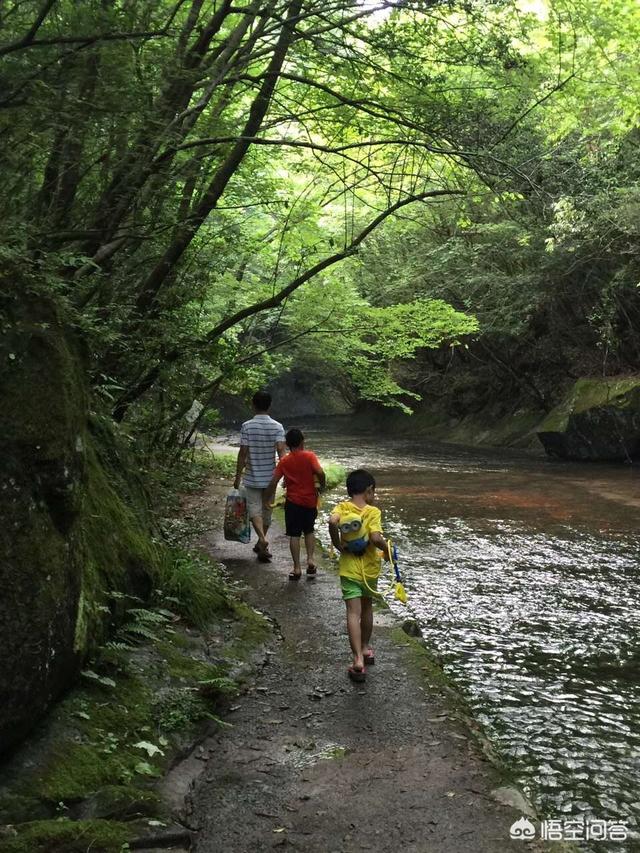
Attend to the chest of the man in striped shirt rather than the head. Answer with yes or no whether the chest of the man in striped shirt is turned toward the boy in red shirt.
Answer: no

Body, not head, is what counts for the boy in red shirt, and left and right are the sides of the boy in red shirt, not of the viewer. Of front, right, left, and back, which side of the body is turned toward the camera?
back

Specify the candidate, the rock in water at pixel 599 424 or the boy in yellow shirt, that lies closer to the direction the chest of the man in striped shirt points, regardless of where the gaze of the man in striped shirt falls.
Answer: the rock in water

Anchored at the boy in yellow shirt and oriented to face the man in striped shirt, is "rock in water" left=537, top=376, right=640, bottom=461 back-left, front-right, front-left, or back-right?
front-right

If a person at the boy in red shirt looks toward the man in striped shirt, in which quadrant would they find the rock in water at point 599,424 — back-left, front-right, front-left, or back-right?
front-right

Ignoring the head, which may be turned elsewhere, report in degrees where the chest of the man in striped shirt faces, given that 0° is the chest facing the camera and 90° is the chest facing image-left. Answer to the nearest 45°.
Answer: approximately 180°

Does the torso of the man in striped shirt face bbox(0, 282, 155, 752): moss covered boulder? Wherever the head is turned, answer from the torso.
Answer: no

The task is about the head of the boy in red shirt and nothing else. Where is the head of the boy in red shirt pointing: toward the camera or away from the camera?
away from the camera

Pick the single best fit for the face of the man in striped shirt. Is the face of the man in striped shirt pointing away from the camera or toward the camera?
away from the camera

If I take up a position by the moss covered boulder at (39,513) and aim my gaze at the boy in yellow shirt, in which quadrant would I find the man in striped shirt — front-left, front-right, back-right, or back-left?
front-left

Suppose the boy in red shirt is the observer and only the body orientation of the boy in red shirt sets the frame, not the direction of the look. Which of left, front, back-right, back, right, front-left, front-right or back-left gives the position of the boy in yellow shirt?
back

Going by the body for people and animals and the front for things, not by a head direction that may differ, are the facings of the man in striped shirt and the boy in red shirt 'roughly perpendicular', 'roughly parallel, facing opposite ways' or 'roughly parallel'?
roughly parallel

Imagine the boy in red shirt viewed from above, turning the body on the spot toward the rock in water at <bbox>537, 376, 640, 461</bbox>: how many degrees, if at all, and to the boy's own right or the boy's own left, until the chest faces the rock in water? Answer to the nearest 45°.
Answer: approximately 45° to the boy's own right

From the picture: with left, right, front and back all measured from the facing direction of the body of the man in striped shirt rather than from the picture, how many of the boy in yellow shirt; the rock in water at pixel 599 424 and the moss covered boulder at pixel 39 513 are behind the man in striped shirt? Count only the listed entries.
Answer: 2

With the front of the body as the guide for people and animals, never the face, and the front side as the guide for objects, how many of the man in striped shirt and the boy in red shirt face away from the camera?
2

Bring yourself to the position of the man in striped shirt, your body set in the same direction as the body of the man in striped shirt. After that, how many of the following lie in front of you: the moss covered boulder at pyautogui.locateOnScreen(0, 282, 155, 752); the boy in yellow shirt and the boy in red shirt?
0
